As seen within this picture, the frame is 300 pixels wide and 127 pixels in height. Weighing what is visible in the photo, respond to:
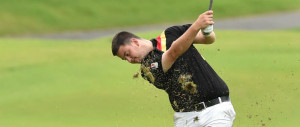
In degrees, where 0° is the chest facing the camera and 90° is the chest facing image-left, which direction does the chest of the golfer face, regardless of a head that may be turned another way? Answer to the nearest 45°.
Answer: approximately 45°
